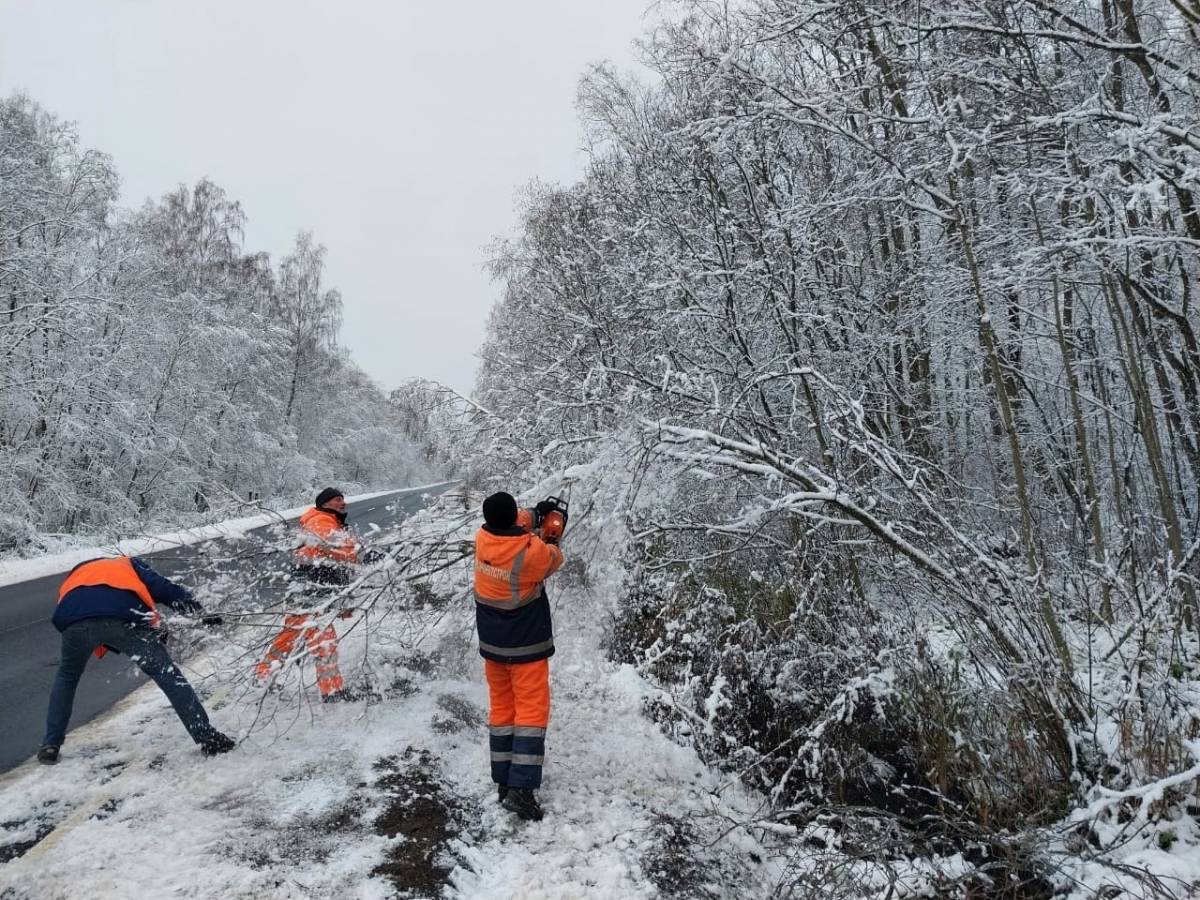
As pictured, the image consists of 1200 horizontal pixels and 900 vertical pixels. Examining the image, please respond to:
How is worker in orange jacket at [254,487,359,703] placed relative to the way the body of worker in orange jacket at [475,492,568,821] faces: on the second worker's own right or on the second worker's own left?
on the second worker's own left

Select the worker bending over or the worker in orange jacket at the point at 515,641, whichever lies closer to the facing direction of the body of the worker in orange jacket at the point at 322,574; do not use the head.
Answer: the worker in orange jacket

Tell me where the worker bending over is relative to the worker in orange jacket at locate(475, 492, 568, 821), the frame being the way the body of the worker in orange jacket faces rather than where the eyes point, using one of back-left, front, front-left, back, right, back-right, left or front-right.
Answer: back-left

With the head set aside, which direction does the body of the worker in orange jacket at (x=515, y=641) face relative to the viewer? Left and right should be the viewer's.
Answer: facing away from the viewer and to the right of the viewer

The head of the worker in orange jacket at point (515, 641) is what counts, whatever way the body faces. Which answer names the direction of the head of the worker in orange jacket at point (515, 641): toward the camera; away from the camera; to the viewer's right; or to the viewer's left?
away from the camera
